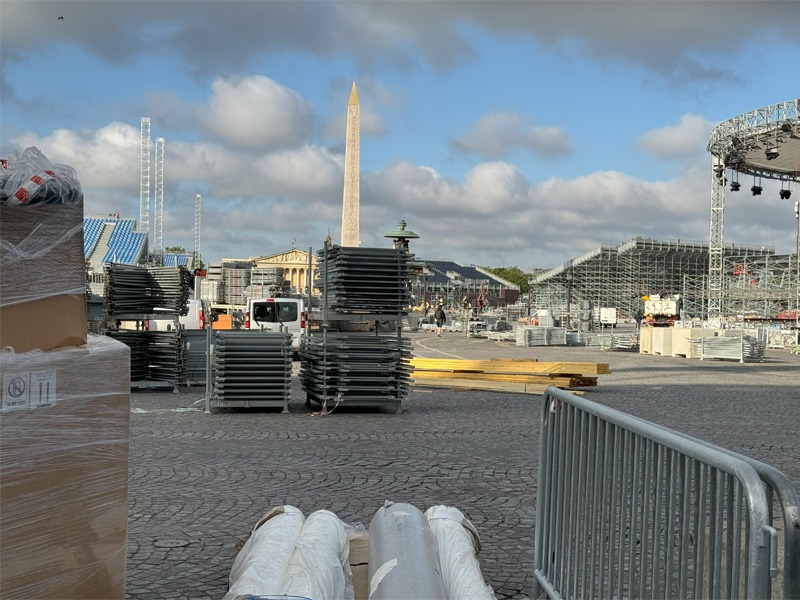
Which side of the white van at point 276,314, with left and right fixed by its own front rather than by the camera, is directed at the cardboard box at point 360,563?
back

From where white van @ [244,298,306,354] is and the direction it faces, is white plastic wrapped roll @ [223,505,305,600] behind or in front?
behind

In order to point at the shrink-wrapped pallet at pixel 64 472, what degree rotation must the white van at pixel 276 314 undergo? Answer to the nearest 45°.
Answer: approximately 180°

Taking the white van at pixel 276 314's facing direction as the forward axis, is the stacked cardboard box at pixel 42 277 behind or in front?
behind

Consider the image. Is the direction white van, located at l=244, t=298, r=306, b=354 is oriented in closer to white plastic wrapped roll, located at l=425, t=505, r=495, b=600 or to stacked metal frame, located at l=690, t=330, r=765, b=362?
the stacked metal frame

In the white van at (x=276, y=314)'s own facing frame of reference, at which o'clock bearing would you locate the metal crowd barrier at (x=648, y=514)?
The metal crowd barrier is roughly at 6 o'clock from the white van.

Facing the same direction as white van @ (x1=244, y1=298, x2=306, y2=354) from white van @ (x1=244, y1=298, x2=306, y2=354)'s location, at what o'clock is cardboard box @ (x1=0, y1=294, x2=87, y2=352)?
The cardboard box is roughly at 6 o'clock from the white van.

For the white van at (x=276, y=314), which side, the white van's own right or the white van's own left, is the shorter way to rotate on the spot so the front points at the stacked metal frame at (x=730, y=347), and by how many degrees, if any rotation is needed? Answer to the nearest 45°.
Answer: approximately 90° to the white van's own right

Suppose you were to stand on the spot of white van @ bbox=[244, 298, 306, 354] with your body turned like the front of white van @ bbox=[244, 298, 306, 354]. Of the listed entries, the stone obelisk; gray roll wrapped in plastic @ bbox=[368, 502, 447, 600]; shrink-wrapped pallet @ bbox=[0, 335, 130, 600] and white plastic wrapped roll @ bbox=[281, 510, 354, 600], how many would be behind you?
3

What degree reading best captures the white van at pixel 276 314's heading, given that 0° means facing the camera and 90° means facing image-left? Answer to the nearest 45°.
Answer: approximately 180°

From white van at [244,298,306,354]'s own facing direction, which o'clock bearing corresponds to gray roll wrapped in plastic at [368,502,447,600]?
The gray roll wrapped in plastic is roughly at 6 o'clock from the white van.
